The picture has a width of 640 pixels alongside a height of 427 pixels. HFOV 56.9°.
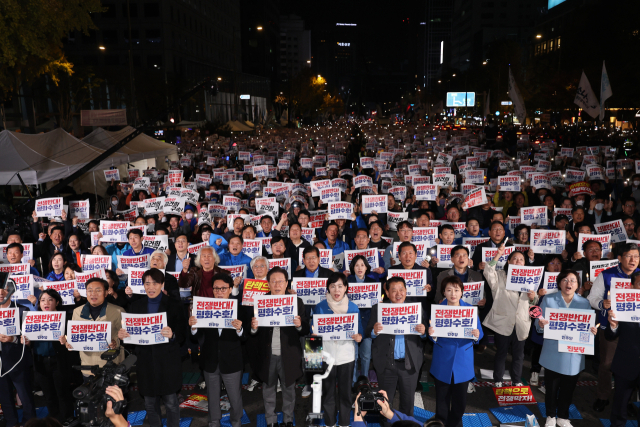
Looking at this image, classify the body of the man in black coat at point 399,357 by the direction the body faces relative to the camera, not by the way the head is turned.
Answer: toward the camera

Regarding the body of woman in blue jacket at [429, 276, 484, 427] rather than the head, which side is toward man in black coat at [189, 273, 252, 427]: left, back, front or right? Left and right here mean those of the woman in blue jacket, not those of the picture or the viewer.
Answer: right

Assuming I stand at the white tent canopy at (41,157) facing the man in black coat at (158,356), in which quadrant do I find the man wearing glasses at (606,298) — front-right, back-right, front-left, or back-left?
front-left

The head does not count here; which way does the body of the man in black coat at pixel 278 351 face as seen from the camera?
toward the camera

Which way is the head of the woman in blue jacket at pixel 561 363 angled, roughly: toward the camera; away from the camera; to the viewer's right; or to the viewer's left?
toward the camera

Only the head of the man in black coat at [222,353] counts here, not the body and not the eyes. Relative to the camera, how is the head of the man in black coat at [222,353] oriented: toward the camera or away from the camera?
toward the camera

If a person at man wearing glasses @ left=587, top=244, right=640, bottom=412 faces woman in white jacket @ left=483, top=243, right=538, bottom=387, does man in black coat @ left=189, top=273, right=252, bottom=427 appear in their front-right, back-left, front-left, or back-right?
front-left

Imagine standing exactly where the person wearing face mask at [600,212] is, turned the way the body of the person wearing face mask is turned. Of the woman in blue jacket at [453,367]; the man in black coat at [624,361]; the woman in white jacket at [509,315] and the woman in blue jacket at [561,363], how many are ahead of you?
4

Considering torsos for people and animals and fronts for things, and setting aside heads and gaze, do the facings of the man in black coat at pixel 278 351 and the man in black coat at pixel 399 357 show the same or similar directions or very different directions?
same or similar directions

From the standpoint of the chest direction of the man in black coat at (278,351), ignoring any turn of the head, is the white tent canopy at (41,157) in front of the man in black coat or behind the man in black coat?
behind

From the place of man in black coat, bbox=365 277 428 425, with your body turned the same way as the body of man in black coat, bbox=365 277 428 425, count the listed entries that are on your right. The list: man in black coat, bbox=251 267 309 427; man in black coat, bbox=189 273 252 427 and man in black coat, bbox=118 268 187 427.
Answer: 3

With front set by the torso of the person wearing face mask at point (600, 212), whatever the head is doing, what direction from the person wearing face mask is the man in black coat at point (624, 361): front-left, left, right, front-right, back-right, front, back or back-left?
front

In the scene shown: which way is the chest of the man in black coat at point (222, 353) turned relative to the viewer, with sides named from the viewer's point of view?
facing the viewer

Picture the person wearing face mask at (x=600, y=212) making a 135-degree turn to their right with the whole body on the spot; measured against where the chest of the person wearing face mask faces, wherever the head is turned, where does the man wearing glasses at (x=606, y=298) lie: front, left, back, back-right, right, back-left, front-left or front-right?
back-left

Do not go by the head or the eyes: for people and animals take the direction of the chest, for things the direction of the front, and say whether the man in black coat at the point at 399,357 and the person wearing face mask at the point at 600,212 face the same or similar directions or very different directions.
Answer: same or similar directions

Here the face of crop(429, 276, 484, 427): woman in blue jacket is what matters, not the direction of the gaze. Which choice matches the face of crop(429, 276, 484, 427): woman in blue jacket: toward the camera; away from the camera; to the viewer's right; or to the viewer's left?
toward the camera

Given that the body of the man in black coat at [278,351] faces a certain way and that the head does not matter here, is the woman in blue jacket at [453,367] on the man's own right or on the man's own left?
on the man's own left
